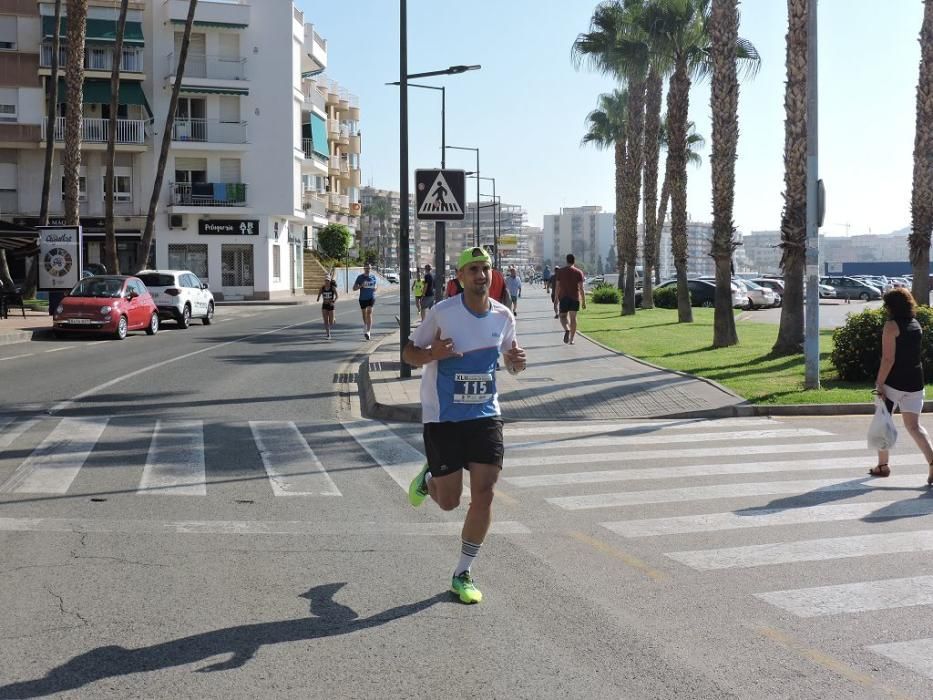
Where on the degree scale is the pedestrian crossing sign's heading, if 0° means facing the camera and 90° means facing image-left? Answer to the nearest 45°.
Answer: approximately 0°

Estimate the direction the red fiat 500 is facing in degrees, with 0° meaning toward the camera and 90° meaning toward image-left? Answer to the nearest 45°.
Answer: approximately 45°

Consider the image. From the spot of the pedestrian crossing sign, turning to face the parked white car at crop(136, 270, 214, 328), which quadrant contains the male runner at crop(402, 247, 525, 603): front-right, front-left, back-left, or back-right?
back-left

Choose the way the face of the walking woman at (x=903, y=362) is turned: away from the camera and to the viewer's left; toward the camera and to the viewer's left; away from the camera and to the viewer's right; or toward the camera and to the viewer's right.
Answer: away from the camera and to the viewer's left

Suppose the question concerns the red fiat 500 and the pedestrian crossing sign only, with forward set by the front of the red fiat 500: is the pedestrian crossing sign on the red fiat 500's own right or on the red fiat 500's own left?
on the red fiat 500's own left
